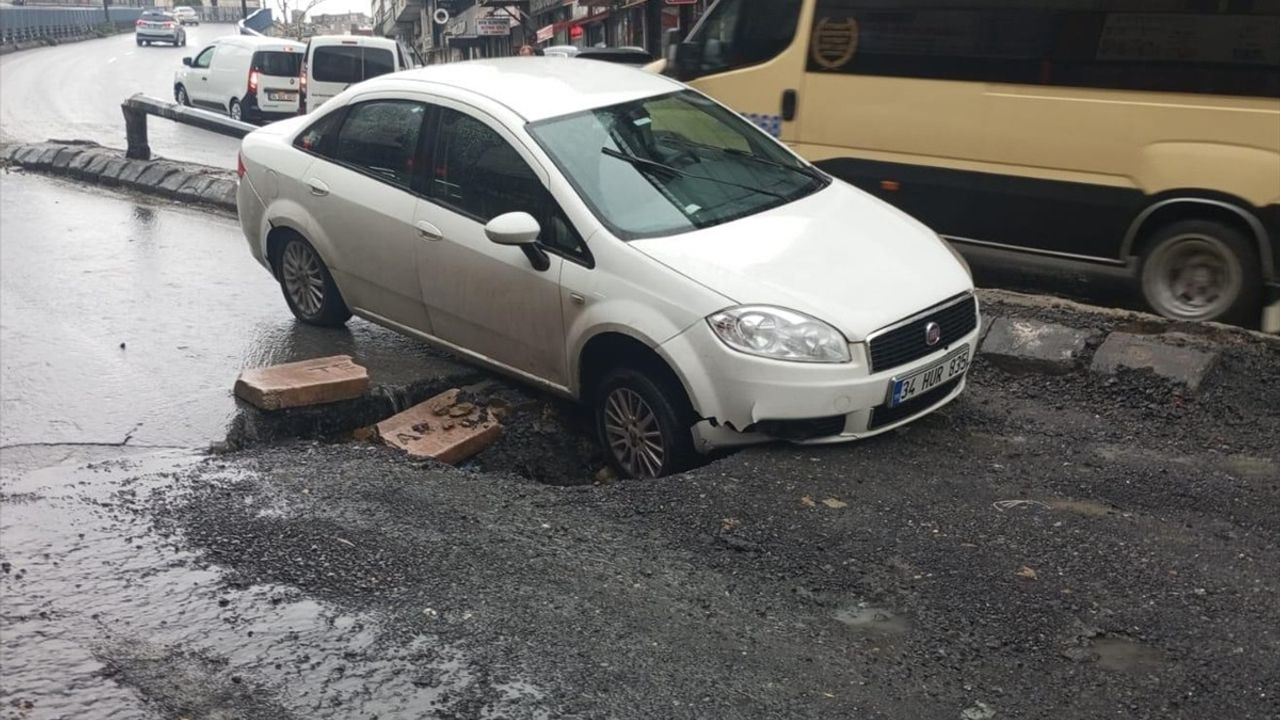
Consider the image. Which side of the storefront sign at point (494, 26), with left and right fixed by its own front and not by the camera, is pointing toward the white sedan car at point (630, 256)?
front

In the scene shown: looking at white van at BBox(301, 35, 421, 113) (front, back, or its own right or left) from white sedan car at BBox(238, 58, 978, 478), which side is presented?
back

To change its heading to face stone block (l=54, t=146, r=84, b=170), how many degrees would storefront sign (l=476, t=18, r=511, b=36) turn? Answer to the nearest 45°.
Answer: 0° — it already faces it

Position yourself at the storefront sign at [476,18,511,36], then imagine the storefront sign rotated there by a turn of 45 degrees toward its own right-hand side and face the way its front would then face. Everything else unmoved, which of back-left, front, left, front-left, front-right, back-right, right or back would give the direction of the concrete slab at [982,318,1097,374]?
front-left

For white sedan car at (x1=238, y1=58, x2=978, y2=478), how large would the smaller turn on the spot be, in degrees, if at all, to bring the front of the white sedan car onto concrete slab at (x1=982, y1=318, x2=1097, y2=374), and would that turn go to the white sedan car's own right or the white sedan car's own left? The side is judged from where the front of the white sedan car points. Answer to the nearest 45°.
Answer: approximately 45° to the white sedan car's own left

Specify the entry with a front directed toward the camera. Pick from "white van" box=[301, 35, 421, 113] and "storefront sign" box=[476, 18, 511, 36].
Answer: the storefront sign

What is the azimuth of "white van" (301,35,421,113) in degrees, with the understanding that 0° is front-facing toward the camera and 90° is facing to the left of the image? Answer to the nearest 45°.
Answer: approximately 180°

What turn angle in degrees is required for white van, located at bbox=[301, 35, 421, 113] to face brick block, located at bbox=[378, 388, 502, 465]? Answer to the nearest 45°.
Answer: approximately 180°

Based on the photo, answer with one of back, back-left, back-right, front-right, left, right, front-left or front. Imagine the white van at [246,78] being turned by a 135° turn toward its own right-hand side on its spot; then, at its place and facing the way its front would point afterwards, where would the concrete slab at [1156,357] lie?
right

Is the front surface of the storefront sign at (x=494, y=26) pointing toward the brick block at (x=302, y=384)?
yes

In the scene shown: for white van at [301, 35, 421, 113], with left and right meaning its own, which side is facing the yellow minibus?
back

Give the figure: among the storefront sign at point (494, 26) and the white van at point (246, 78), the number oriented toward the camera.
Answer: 1

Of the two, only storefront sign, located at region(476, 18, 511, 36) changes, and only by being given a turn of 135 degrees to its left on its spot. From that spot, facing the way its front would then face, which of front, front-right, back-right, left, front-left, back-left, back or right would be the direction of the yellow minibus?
back-right

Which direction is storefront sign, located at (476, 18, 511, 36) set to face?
toward the camera

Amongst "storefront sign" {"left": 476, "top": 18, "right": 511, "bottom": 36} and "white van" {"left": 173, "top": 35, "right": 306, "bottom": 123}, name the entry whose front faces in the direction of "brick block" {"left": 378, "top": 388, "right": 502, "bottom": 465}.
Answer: the storefront sign

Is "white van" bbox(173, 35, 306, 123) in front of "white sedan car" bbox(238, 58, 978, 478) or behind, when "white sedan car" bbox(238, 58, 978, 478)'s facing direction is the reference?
behind
